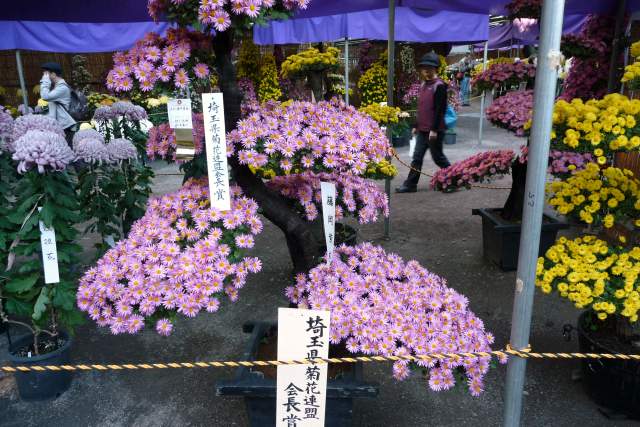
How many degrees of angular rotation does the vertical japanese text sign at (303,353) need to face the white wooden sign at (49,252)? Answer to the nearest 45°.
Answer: approximately 135° to its right

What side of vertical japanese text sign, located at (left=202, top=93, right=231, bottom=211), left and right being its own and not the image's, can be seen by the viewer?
front

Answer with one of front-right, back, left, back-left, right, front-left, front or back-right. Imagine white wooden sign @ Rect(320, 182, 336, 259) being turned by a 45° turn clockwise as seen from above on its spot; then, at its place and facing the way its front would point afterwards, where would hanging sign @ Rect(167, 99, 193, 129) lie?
right

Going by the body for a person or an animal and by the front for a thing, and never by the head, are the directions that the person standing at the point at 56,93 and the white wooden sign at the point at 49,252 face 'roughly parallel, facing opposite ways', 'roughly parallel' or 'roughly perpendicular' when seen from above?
roughly perpendicular

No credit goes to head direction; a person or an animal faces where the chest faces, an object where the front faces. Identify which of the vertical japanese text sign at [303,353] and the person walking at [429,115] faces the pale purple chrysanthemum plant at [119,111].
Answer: the person walking

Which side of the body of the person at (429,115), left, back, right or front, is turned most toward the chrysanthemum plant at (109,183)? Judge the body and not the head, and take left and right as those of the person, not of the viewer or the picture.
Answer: front

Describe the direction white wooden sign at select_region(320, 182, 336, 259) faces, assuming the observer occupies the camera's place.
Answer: facing the viewer and to the right of the viewer

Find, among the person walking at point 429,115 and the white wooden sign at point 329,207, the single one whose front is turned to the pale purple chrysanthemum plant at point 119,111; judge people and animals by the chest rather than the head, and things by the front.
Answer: the person walking

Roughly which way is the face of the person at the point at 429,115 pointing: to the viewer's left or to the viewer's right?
to the viewer's left

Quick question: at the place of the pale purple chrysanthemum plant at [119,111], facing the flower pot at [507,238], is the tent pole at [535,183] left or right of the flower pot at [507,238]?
right

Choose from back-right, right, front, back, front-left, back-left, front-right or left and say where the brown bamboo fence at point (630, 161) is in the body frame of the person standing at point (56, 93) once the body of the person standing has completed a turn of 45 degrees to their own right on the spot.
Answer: back

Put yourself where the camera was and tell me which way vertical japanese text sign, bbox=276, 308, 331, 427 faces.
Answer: facing the viewer

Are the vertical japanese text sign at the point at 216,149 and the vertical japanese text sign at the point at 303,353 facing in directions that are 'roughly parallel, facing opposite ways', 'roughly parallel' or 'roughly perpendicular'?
roughly parallel

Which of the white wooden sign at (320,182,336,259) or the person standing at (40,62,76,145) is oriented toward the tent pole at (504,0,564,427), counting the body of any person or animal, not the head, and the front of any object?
the white wooden sign

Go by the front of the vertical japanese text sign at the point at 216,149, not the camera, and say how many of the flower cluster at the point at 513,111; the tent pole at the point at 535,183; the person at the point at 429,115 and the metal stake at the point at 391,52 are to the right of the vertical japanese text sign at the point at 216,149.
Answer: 0

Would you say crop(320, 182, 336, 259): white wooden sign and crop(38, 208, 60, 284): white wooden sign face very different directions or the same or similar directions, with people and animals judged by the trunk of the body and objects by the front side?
same or similar directions

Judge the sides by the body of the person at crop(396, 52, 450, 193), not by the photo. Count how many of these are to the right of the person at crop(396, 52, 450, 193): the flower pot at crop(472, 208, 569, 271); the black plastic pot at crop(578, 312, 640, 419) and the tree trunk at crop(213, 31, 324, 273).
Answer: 0

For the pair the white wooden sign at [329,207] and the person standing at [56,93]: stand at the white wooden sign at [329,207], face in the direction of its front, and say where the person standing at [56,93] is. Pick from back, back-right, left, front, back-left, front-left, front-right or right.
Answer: back

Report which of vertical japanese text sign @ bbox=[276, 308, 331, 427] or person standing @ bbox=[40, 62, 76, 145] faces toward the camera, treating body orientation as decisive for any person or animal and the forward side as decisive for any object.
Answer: the vertical japanese text sign

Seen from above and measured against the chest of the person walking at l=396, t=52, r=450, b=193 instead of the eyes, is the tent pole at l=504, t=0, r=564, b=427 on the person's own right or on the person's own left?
on the person's own left
